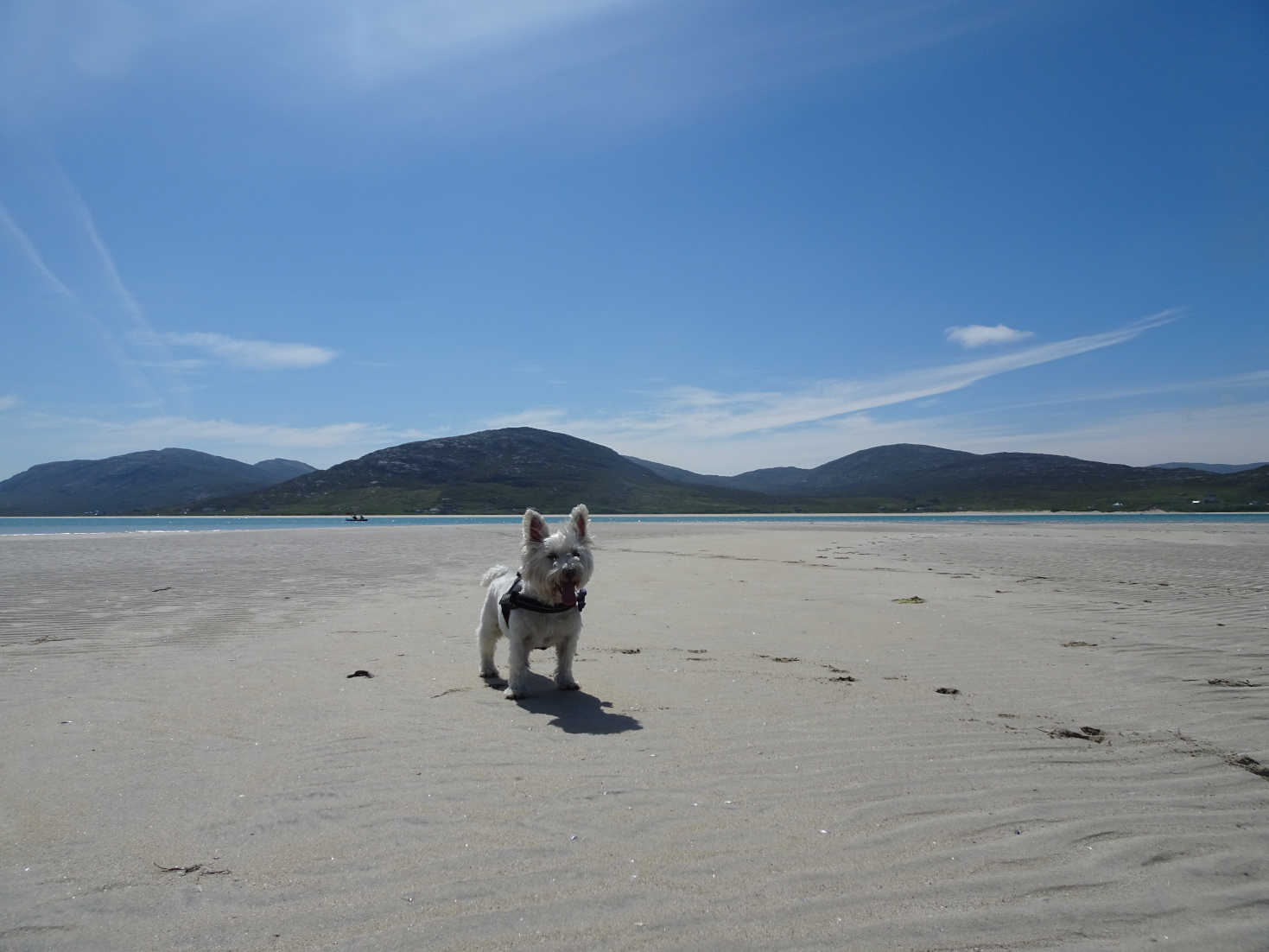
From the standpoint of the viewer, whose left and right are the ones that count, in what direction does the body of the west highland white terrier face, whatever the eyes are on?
facing the viewer and to the right of the viewer
